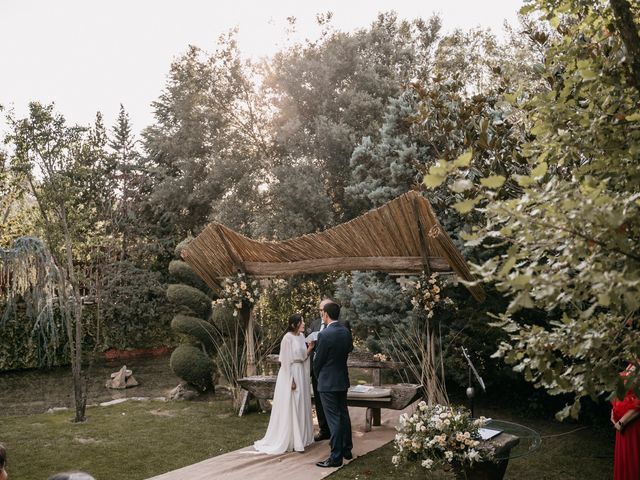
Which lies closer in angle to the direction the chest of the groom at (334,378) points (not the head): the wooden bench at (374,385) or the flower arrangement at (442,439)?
the wooden bench

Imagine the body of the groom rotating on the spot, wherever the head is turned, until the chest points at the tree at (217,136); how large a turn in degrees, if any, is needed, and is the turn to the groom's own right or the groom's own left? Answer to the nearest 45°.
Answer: approximately 45° to the groom's own right

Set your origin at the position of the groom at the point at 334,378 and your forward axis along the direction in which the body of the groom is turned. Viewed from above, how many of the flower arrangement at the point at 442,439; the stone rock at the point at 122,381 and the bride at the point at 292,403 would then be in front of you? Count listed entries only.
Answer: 2

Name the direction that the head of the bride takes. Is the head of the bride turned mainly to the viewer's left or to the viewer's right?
to the viewer's right

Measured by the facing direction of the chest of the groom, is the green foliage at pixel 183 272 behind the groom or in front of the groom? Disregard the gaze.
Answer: in front

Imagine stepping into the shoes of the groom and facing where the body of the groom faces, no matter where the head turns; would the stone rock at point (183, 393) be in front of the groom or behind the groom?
in front

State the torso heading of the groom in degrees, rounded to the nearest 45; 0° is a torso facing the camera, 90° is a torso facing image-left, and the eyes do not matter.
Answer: approximately 135°

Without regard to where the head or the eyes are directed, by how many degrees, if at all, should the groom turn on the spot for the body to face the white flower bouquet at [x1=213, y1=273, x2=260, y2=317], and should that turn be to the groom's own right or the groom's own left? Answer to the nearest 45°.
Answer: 0° — they already face it

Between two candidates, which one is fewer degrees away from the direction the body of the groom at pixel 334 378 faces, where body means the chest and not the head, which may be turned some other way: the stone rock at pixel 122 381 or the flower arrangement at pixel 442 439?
the stone rock

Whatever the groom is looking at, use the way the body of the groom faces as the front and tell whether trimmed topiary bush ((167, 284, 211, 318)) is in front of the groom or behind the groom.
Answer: in front
